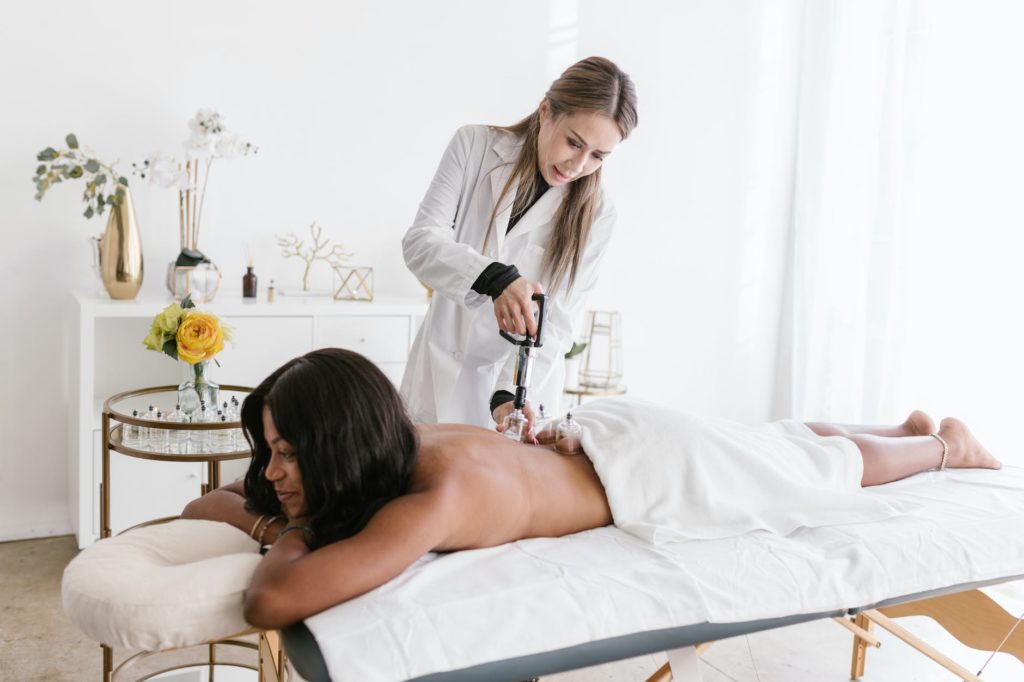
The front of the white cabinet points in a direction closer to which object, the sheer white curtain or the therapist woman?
the therapist woman

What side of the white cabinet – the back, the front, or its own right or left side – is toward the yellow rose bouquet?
front

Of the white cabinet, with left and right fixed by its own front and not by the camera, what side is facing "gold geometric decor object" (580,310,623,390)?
left

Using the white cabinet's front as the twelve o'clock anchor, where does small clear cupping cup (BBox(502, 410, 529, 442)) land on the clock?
The small clear cupping cup is roughly at 11 o'clock from the white cabinet.

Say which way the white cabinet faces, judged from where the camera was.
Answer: facing the viewer

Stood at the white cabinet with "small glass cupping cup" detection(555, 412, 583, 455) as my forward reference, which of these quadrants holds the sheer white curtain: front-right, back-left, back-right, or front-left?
front-left

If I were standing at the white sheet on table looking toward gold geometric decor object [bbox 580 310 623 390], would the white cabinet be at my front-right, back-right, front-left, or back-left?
front-left

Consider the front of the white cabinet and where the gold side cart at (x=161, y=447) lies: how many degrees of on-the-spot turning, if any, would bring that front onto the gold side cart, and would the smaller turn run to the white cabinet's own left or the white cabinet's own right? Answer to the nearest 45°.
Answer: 0° — it already faces it

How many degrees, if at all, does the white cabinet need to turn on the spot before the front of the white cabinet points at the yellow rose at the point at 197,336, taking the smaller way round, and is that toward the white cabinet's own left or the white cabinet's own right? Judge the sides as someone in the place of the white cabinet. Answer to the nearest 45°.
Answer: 0° — it already faces it

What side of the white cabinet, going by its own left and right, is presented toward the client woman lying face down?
front

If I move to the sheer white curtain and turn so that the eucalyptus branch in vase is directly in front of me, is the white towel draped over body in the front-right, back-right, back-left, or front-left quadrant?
front-left

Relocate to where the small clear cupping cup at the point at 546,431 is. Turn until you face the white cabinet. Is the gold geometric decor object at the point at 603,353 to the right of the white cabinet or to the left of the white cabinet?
right

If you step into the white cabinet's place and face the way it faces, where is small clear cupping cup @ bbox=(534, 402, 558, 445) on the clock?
The small clear cupping cup is roughly at 11 o'clock from the white cabinet.
